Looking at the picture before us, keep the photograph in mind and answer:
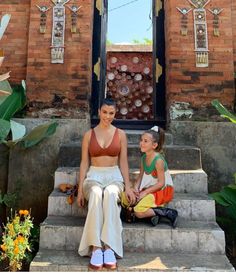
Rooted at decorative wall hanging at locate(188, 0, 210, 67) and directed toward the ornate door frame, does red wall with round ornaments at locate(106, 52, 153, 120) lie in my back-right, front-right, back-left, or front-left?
front-right

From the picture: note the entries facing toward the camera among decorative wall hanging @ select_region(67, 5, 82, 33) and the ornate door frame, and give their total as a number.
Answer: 2

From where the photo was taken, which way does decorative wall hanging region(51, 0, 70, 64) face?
toward the camera

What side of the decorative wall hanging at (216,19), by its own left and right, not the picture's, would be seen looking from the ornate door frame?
right

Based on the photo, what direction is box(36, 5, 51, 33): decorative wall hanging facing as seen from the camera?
toward the camera

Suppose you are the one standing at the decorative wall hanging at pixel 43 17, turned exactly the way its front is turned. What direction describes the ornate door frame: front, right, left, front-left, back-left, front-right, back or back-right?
left

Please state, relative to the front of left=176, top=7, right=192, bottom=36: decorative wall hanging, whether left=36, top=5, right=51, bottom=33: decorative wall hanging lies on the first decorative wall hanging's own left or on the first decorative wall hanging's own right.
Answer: on the first decorative wall hanging's own right

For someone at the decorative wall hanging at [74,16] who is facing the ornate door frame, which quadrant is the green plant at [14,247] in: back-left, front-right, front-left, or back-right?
back-right

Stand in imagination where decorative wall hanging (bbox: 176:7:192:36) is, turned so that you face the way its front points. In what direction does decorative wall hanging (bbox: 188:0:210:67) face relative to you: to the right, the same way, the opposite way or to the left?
the same way

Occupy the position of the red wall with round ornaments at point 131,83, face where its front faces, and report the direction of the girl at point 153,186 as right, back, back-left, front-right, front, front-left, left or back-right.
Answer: front
